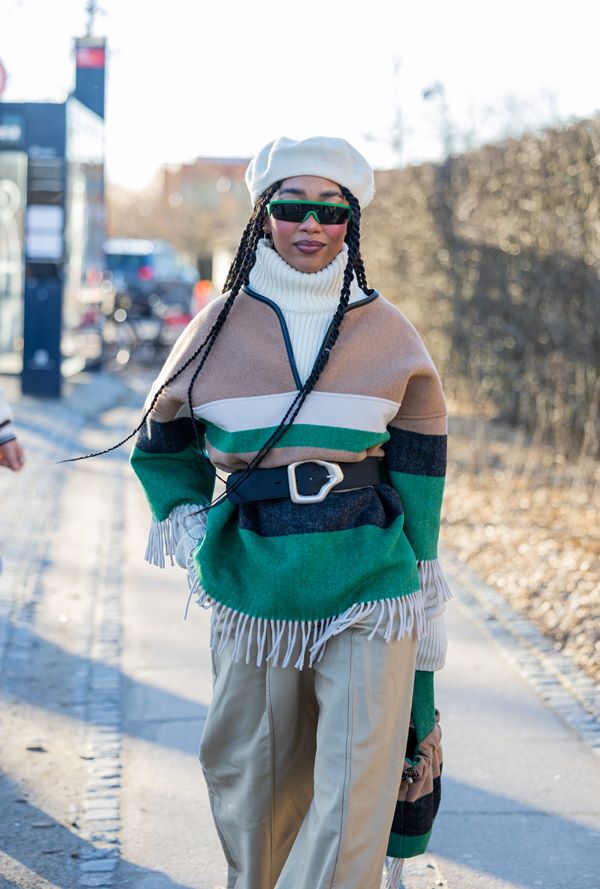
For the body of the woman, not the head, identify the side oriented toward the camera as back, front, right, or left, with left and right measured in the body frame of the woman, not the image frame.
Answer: front

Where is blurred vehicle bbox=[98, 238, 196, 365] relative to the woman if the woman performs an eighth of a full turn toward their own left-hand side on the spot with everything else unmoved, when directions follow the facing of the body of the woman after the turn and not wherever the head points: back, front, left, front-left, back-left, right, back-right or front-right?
back-left

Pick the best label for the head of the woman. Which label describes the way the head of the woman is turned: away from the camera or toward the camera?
toward the camera
